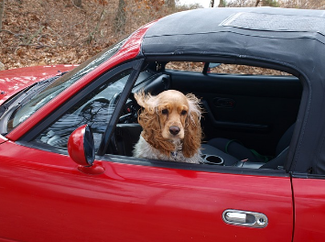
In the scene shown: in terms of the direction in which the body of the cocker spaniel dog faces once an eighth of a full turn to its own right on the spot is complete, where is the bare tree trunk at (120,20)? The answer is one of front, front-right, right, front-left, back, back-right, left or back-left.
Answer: back-right

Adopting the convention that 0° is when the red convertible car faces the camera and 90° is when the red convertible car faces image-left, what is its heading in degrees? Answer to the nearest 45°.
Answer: approximately 90°

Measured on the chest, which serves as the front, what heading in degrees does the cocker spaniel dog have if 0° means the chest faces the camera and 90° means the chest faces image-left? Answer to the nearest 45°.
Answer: approximately 0°

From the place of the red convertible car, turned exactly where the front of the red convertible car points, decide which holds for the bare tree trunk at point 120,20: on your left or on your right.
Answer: on your right
